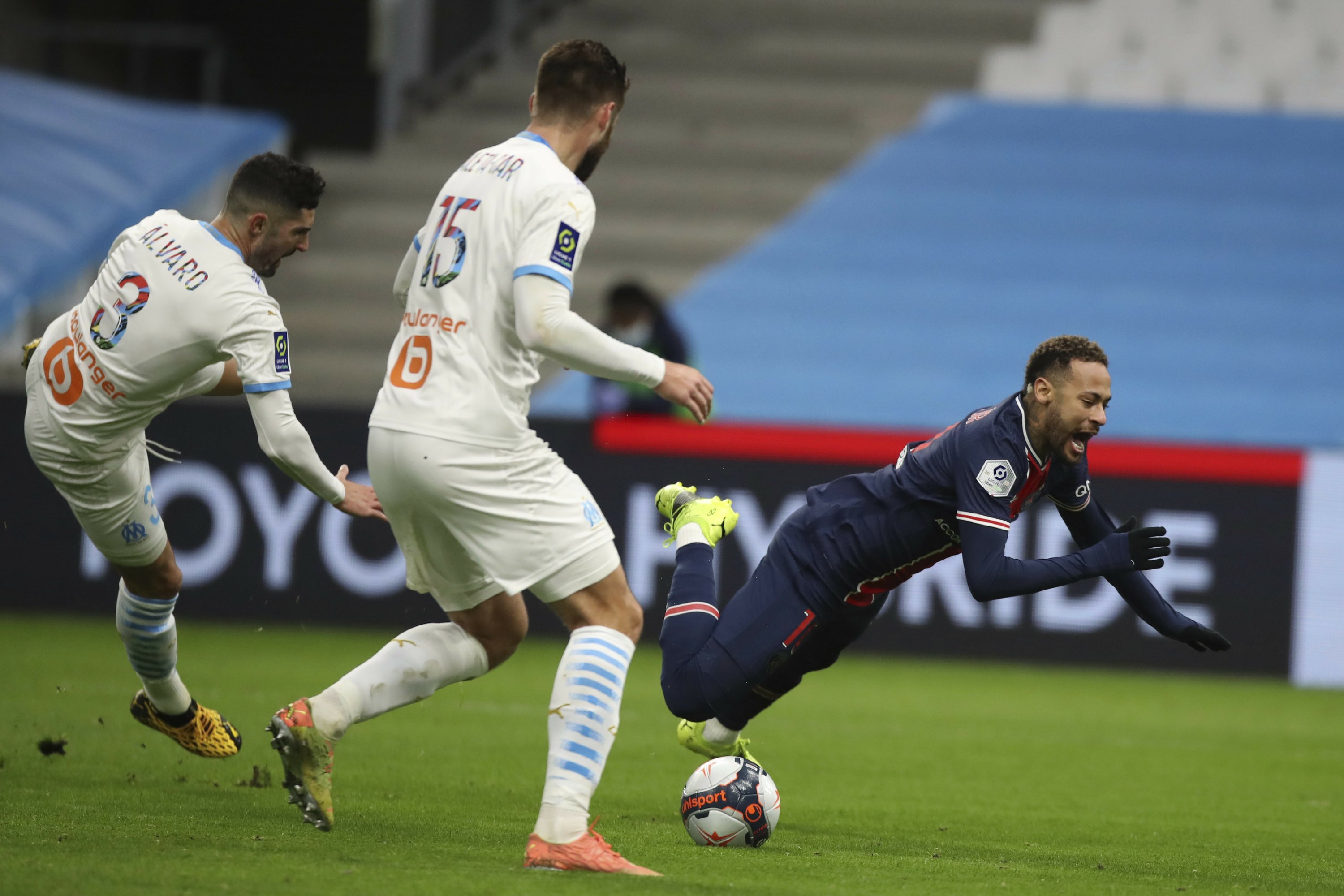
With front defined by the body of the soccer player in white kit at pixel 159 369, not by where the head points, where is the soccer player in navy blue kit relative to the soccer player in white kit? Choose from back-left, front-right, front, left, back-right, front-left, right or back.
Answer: front-right

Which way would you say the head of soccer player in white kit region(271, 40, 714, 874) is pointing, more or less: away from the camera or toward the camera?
away from the camera

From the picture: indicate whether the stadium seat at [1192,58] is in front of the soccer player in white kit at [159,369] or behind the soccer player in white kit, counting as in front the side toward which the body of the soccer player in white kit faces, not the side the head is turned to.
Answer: in front

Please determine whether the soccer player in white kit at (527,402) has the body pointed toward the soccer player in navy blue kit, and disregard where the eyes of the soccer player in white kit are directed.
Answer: yes

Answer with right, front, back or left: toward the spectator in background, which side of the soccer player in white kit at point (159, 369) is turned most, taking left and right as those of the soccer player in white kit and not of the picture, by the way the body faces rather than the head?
front

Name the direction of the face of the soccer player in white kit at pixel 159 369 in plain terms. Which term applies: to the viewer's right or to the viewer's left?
to the viewer's right

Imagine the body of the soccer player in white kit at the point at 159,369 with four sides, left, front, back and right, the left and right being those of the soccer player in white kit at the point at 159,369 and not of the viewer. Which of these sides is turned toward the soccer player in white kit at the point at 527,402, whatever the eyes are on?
right

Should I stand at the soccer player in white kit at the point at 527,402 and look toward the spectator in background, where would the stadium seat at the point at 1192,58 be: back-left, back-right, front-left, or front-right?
front-right

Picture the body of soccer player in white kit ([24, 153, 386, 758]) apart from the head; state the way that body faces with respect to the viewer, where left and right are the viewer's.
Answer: facing away from the viewer and to the right of the viewer

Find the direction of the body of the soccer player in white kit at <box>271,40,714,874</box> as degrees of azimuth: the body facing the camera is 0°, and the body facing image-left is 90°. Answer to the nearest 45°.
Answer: approximately 225°

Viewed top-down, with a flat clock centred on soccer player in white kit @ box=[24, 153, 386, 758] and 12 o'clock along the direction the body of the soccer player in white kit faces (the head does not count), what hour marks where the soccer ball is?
The soccer ball is roughly at 2 o'clock from the soccer player in white kit.

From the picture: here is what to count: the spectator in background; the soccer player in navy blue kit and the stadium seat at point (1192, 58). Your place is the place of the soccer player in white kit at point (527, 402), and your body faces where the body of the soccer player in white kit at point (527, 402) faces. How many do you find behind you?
0

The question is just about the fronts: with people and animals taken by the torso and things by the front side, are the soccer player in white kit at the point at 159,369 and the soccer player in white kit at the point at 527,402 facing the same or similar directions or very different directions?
same or similar directions

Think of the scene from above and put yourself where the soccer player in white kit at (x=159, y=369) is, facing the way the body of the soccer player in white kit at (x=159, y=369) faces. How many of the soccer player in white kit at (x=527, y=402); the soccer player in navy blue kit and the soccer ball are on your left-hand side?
0

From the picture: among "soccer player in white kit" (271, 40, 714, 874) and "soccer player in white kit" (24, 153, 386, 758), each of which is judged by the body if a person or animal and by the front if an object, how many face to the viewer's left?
0

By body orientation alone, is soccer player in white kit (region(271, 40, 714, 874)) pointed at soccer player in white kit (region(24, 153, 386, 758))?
no
